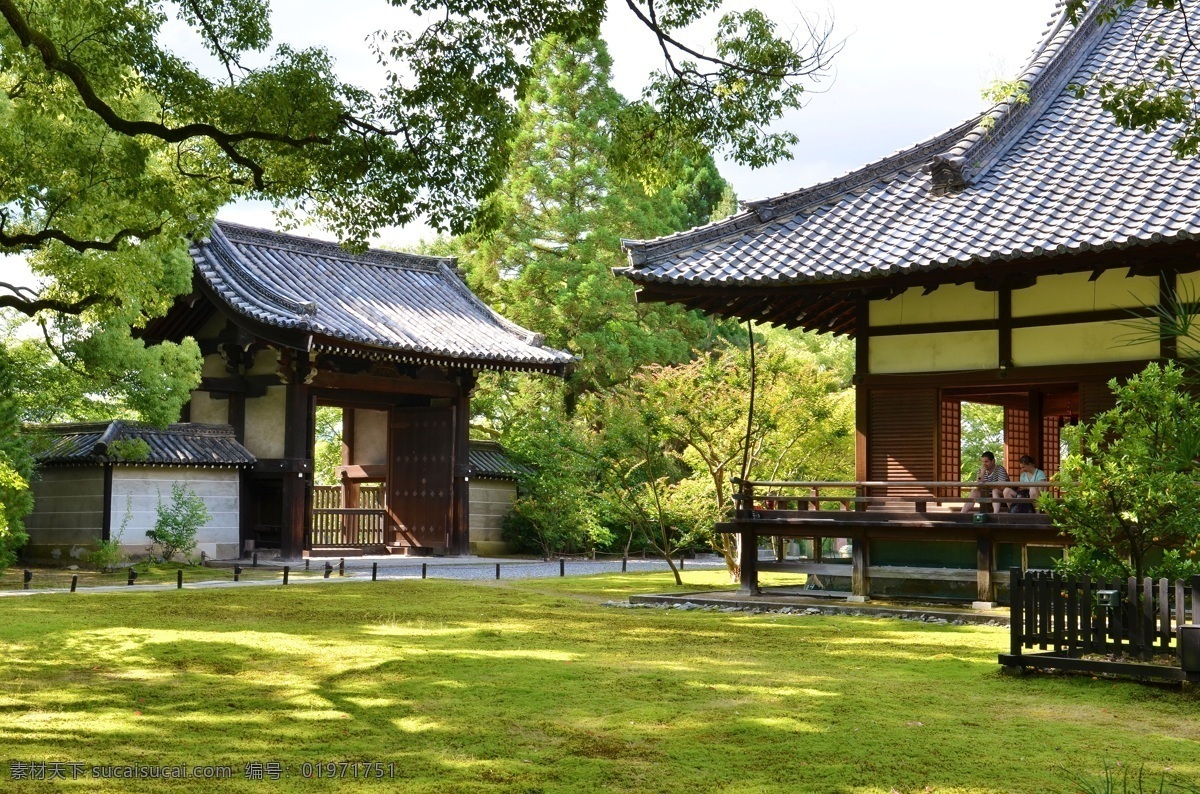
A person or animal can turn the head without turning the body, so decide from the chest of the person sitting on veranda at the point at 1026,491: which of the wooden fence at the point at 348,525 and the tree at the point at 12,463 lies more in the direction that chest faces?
the tree

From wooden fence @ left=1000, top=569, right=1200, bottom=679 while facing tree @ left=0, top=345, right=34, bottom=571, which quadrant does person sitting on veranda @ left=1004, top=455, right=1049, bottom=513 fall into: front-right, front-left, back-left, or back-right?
front-right

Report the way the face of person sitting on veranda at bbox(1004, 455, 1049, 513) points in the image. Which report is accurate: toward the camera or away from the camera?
toward the camera

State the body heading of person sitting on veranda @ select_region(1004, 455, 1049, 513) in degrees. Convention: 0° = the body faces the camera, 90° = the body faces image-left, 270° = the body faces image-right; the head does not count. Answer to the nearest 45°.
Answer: approximately 45°

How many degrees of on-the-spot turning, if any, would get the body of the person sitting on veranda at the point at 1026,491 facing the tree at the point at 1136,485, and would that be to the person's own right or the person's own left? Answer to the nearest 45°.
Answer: approximately 45° to the person's own left

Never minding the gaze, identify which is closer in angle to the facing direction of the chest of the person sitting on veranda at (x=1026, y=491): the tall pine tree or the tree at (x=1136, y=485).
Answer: the tree

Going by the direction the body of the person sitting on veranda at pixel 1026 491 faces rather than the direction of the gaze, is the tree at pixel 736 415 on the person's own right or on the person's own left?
on the person's own right
